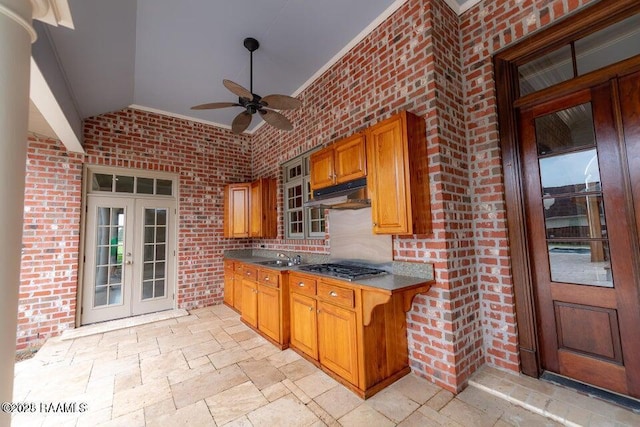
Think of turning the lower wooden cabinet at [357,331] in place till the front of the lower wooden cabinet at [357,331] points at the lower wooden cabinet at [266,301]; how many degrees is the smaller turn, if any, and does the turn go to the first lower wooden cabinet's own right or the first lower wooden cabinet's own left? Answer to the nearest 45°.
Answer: approximately 90° to the first lower wooden cabinet's own right

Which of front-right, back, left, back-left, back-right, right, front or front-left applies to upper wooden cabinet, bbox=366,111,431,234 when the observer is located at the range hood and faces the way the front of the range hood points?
left

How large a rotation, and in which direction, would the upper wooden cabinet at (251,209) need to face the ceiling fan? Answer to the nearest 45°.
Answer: approximately 45° to its left

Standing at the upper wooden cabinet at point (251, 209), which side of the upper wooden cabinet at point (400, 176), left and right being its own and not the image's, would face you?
right

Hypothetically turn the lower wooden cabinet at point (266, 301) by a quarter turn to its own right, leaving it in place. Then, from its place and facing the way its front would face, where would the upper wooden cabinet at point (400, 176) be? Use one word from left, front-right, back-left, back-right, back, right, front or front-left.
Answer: back

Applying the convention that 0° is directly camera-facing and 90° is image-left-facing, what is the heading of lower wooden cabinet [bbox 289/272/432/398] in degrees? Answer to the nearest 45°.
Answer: approximately 45°

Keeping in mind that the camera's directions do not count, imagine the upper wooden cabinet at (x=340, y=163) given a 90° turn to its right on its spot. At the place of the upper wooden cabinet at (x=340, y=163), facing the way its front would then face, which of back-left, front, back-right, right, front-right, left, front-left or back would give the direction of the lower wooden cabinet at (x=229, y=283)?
front

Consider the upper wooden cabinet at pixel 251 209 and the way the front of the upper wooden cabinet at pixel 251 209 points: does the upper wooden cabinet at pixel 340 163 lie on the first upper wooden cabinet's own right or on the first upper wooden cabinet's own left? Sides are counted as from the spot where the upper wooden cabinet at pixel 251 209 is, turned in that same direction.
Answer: on the first upper wooden cabinet's own left

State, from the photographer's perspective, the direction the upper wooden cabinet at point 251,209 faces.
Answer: facing the viewer and to the left of the viewer

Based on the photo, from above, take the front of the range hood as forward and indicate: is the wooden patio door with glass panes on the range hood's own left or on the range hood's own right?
on the range hood's own left
